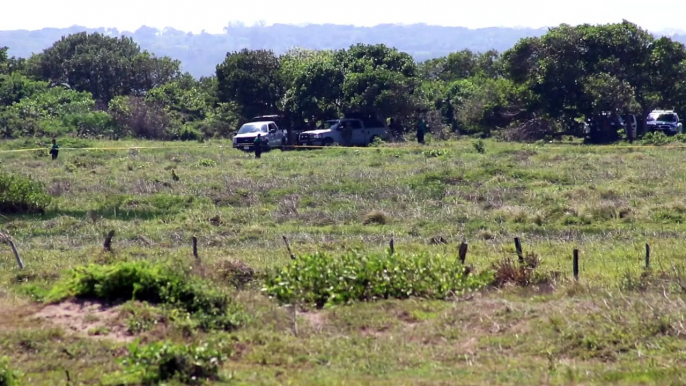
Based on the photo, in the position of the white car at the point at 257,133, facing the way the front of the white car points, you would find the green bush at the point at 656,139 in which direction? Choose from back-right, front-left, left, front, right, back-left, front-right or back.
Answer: back-left

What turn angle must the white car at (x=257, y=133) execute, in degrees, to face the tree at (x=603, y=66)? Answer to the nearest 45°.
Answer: approximately 135° to its left

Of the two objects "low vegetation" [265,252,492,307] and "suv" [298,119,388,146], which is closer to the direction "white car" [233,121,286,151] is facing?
the low vegetation

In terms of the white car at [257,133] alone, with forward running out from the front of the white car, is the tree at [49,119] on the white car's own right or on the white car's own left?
on the white car's own right

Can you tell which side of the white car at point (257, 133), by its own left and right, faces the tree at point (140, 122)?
right

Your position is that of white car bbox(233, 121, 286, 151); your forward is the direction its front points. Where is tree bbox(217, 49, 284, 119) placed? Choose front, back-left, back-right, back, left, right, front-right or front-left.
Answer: back-right

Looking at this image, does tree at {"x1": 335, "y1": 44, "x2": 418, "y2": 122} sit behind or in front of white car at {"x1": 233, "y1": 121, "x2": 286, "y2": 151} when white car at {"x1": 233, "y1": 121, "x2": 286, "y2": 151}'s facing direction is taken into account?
behind

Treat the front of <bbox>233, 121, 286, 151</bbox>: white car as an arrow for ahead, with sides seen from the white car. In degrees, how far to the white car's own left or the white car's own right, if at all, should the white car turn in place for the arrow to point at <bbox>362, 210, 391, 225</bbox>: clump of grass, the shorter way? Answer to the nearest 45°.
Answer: approximately 45° to the white car's own left

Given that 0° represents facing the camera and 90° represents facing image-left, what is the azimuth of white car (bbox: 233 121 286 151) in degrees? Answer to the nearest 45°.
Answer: approximately 45°
